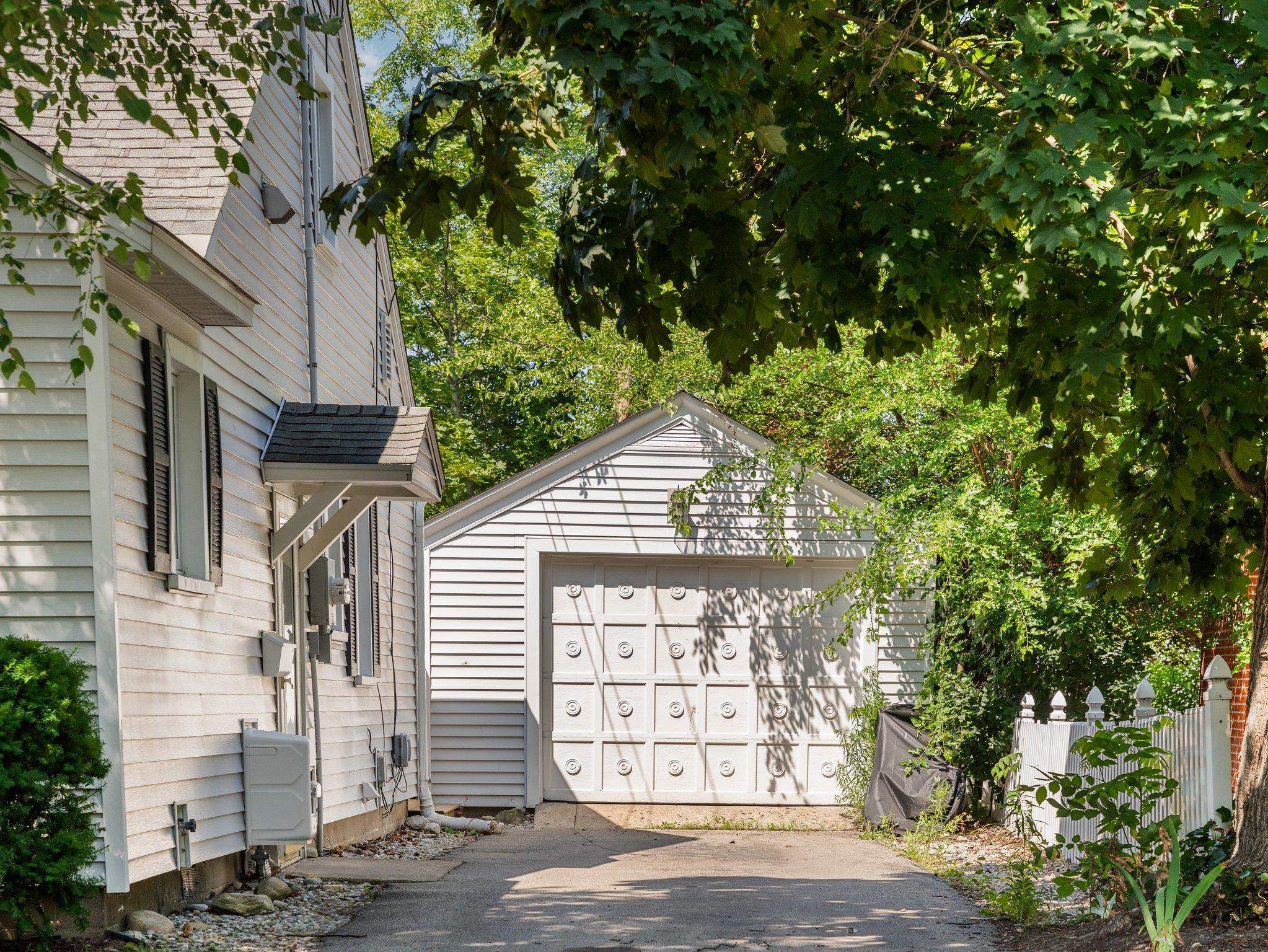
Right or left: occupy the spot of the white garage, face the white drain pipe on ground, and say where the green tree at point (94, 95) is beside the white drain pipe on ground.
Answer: left

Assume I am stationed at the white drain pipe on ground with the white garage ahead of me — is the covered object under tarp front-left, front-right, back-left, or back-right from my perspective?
front-right

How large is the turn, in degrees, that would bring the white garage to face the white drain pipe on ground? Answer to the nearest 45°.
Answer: approximately 45° to its right

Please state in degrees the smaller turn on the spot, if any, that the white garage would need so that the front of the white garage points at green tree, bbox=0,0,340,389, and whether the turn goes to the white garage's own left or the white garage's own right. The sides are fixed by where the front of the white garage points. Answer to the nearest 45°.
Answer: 0° — it already faces it

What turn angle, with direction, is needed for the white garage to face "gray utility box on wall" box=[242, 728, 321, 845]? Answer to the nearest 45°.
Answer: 0° — it already faces it

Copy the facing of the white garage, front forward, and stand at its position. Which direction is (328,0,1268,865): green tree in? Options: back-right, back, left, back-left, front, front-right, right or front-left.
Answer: front

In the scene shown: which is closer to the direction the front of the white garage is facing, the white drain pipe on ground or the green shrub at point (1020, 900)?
the green shrub

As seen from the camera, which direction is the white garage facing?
toward the camera

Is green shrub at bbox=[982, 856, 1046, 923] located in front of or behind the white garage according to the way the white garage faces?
in front

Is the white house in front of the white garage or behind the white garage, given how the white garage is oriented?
in front
